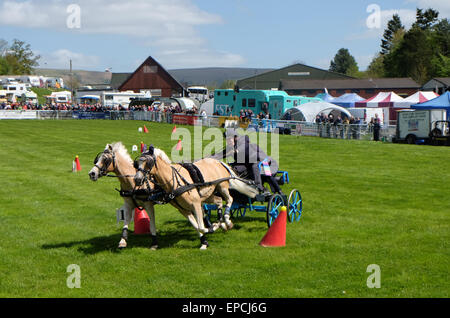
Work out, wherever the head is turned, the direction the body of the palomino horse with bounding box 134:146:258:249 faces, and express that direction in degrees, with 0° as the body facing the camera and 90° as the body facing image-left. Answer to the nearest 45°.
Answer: approximately 45°

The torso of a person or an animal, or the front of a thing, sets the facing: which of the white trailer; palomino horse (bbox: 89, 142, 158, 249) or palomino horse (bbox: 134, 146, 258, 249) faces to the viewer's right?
the white trailer

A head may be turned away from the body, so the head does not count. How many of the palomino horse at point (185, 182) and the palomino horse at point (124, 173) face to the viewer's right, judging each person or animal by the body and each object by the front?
0

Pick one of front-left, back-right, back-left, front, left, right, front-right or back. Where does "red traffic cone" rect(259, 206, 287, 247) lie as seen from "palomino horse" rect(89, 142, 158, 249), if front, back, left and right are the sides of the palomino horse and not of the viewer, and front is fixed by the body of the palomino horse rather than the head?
back-left

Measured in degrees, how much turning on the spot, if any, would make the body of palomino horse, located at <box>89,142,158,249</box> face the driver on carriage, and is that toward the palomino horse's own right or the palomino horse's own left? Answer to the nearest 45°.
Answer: approximately 180°

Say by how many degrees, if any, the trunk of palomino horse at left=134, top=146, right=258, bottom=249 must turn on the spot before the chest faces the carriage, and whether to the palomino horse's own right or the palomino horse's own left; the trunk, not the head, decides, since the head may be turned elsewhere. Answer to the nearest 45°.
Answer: approximately 180°

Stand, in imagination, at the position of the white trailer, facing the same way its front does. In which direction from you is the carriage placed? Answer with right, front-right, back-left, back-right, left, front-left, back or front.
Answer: right

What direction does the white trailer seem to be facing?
to the viewer's right

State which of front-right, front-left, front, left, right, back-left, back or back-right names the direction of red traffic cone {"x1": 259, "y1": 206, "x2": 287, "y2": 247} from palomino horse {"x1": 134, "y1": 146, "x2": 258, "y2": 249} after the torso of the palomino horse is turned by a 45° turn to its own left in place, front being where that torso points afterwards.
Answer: left

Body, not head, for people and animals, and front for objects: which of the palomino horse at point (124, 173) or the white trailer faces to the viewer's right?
the white trailer

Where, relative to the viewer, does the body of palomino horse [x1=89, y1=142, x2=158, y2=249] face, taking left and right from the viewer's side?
facing the viewer and to the left of the viewer
